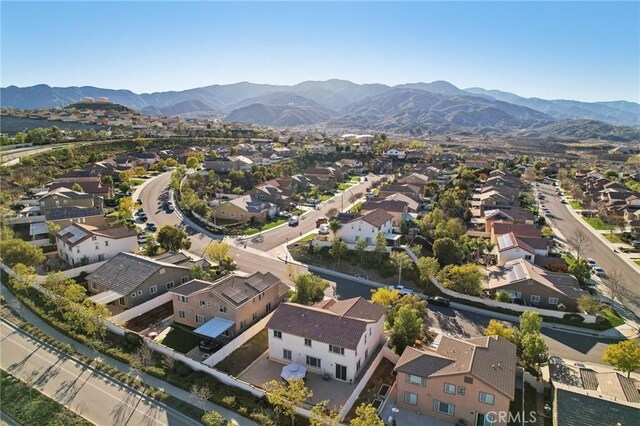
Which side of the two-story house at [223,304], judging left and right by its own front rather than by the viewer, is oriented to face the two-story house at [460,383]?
right

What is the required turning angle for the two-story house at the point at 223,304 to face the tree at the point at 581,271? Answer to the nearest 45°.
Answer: approximately 45° to its right

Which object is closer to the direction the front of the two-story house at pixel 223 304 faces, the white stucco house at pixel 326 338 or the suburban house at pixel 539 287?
the suburban house

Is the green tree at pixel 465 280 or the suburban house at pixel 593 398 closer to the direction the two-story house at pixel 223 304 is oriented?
the green tree

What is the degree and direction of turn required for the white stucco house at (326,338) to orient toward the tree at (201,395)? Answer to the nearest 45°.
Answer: approximately 180°

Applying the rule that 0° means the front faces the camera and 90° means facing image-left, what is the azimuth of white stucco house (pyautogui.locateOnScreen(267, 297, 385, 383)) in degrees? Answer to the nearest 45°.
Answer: approximately 225°

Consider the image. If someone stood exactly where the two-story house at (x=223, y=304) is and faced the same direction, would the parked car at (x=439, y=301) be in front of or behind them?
in front

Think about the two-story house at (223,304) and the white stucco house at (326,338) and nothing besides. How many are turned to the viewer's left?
0

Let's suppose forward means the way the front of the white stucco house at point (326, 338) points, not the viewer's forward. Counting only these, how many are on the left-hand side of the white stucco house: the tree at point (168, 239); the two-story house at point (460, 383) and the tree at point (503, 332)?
1

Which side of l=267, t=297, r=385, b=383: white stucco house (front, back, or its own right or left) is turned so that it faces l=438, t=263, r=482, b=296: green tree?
front

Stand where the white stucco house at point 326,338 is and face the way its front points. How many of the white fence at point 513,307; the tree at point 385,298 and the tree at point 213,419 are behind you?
1

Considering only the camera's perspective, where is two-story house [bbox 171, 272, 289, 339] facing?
facing away from the viewer and to the right of the viewer

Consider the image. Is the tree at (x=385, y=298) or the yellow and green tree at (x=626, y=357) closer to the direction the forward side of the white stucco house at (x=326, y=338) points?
the tree

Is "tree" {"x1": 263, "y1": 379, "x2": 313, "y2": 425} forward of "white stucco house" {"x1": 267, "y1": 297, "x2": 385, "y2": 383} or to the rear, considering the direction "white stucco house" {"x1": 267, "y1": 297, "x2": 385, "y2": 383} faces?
to the rear

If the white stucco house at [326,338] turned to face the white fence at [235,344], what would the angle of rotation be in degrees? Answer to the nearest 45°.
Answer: approximately 135° to its left
